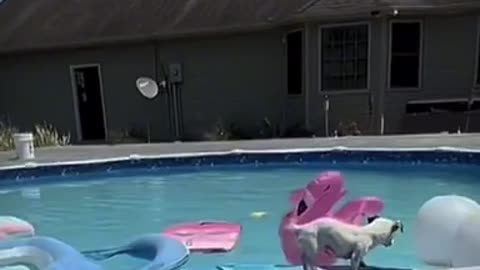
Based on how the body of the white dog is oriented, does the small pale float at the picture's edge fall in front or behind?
behind

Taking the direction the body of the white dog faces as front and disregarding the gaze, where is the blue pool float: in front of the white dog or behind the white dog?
behind

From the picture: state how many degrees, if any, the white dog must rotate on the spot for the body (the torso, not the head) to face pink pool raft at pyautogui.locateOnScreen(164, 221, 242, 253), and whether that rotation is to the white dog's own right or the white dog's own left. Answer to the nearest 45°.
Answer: approximately 135° to the white dog's own left

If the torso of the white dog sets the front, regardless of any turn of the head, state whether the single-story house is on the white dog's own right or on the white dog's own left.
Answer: on the white dog's own left

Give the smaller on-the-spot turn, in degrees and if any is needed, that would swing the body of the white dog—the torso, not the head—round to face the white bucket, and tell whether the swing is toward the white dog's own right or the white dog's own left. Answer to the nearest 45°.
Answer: approximately 135° to the white dog's own left

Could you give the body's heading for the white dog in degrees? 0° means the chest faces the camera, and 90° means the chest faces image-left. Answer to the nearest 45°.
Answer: approximately 270°

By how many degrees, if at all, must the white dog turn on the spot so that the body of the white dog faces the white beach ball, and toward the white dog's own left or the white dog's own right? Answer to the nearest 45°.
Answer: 0° — it already faces it
